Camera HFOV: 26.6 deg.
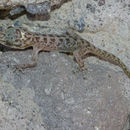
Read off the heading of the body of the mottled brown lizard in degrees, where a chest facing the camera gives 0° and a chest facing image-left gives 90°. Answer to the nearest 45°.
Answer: approximately 90°
